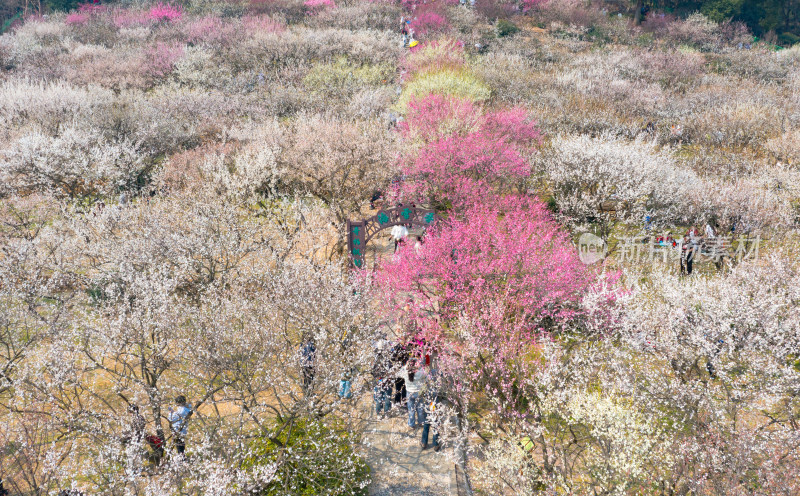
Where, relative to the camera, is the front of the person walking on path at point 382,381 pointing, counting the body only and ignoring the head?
away from the camera
